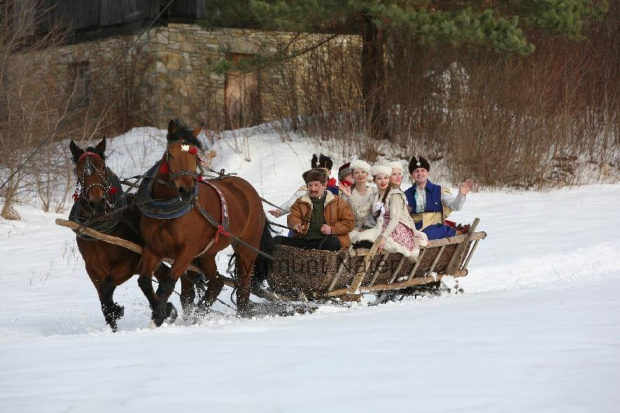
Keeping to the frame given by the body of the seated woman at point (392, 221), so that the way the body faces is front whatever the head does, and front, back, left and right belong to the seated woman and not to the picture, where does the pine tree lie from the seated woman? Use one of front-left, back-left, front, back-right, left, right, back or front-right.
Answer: back-right

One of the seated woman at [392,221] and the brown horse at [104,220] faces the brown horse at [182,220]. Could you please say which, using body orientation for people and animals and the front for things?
the seated woman

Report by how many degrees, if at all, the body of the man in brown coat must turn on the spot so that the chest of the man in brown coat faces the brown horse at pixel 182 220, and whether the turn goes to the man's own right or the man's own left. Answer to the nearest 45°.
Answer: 0° — they already face it

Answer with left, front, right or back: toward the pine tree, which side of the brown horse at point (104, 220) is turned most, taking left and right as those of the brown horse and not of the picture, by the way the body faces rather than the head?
back

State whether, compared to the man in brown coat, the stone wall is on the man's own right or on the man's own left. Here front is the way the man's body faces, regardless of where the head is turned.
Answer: on the man's own right

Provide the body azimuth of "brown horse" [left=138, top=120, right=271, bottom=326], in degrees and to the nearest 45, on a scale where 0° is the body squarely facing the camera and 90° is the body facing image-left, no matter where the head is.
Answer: approximately 45°

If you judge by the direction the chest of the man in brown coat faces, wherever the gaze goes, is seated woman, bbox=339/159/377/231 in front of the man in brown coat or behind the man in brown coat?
behind

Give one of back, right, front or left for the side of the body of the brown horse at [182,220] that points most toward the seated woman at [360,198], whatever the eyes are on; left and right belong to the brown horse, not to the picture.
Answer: back

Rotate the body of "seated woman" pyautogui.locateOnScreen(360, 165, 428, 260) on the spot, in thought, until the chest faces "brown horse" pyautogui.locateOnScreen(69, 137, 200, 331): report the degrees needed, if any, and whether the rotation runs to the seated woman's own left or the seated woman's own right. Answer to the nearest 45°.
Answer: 0° — they already face it

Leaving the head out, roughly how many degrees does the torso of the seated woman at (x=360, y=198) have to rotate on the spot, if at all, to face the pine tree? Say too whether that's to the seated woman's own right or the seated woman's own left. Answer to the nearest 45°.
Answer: approximately 180°
